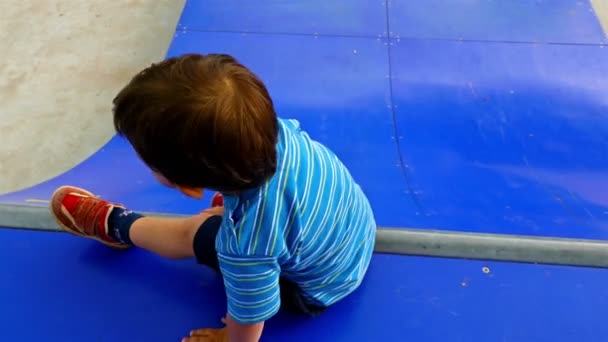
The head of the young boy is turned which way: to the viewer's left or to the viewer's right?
to the viewer's left

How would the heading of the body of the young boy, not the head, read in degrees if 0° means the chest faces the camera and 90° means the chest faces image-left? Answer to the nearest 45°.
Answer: approximately 90°
